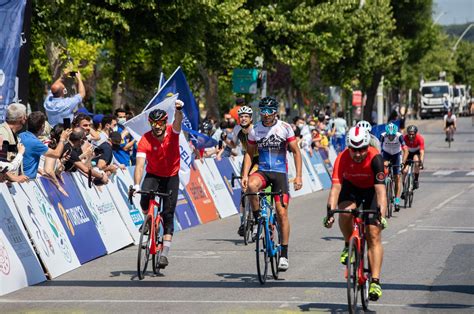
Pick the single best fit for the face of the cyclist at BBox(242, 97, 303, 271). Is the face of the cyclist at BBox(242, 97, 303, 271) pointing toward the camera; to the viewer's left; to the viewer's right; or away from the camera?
toward the camera

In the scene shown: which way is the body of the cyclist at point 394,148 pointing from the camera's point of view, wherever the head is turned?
toward the camera

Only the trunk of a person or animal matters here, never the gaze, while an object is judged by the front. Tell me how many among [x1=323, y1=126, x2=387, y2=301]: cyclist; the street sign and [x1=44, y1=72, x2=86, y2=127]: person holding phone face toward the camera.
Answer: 2

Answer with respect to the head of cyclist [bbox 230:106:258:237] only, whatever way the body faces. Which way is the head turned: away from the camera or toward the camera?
toward the camera

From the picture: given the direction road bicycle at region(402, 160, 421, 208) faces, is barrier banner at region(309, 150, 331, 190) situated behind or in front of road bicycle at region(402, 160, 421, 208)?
behind

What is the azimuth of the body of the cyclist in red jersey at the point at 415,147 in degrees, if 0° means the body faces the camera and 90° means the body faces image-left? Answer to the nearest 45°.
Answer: approximately 0°

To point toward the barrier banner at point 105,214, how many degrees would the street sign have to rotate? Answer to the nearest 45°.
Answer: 0° — it already faces it

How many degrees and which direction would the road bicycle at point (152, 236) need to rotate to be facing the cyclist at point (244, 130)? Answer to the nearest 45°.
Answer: approximately 135° to its left

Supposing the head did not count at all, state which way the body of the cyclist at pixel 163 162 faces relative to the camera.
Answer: toward the camera

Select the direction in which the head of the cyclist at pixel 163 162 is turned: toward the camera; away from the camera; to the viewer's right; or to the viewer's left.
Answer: toward the camera

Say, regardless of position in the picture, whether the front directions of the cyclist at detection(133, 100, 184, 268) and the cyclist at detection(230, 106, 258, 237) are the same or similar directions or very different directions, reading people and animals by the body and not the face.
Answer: same or similar directions

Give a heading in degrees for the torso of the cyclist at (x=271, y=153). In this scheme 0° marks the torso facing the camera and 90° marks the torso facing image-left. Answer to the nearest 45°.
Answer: approximately 0°

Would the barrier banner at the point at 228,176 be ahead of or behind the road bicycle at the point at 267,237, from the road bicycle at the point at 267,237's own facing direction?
behind

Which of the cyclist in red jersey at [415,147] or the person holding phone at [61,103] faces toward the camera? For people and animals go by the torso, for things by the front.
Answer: the cyclist in red jersey
